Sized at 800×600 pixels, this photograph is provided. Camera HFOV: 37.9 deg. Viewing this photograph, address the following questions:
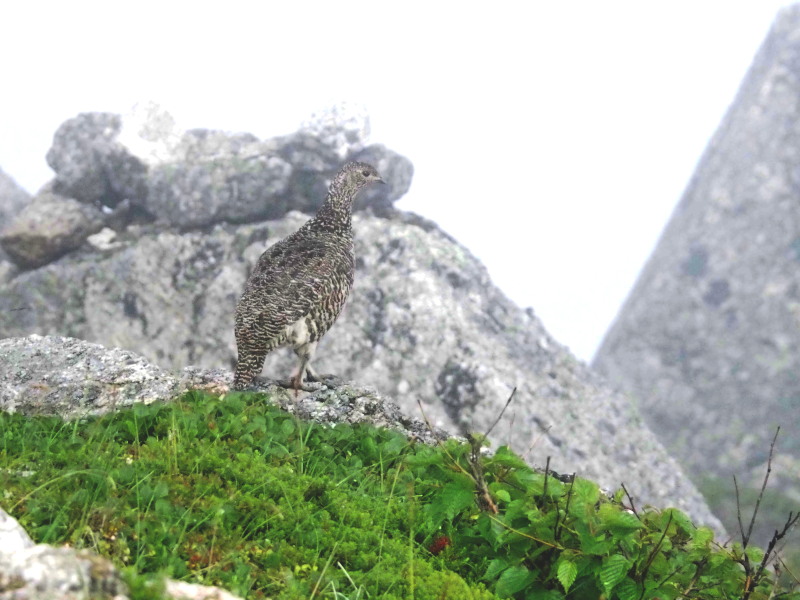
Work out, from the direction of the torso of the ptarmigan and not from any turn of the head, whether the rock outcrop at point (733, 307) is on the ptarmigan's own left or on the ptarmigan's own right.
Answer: on the ptarmigan's own left

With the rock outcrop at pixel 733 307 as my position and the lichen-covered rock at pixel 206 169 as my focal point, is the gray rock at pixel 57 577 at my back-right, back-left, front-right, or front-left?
front-left

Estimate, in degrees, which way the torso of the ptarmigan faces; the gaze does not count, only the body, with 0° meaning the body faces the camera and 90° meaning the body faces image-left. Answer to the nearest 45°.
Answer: approximately 270°

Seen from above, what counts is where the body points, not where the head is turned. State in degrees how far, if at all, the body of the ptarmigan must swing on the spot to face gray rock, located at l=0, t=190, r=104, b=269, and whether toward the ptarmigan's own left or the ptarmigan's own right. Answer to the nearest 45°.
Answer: approximately 135° to the ptarmigan's own left

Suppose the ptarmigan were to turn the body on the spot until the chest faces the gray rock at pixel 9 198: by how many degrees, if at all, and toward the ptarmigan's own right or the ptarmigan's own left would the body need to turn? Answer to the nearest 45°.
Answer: approximately 135° to the ptarmigan's own left

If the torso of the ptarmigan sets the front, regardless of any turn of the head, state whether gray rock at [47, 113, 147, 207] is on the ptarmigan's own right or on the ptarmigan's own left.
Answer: on the ptarmigan's own left
